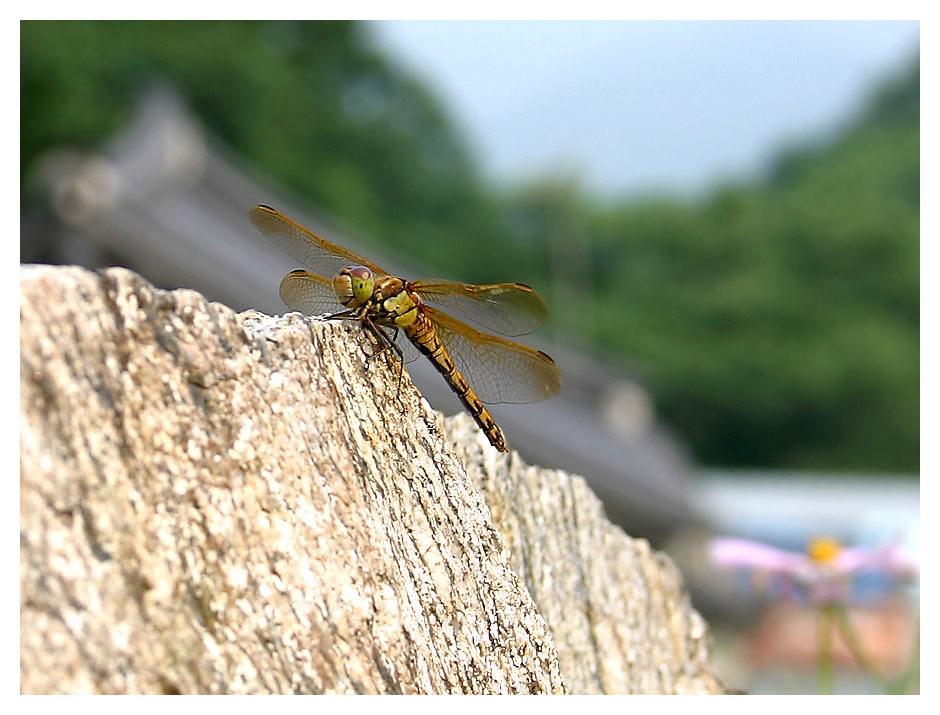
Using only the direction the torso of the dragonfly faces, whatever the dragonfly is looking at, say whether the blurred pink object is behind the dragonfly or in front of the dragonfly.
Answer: behind

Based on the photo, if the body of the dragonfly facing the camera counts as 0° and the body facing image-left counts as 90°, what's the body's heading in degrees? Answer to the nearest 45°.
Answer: approximately 45°
